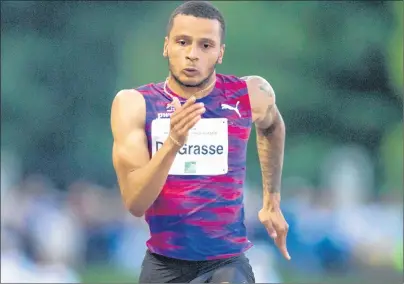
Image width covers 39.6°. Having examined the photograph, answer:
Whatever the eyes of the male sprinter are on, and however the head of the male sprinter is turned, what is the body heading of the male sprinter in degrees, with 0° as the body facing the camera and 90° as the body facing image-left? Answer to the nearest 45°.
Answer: approximately 0°

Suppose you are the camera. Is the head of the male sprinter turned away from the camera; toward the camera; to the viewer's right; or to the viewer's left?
toward the camera
